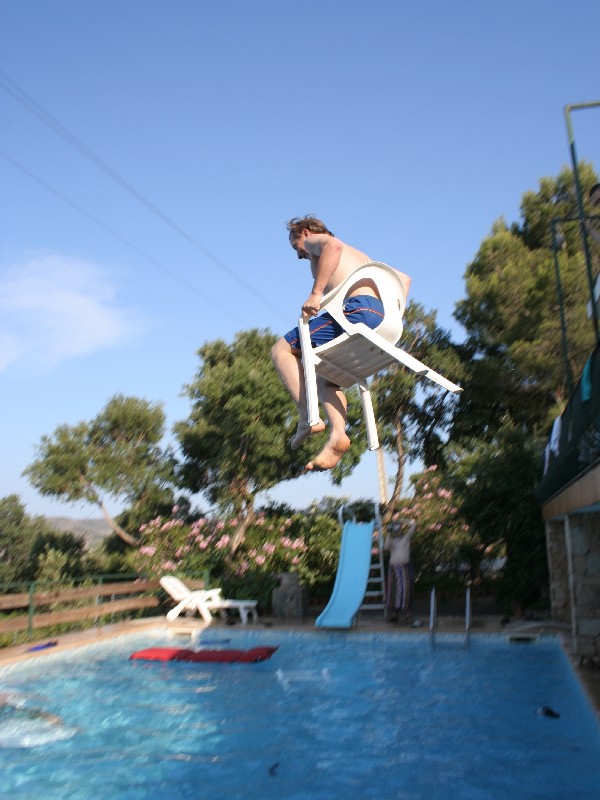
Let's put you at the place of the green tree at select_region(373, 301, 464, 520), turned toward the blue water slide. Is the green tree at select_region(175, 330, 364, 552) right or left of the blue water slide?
right

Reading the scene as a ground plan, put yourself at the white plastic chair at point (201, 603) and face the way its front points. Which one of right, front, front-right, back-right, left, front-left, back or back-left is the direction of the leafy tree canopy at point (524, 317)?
front

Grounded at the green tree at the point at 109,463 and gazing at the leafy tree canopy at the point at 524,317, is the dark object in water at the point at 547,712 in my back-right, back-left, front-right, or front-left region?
front-right

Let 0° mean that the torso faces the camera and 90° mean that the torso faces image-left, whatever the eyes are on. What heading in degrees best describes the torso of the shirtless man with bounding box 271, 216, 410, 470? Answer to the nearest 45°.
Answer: approximately 90°

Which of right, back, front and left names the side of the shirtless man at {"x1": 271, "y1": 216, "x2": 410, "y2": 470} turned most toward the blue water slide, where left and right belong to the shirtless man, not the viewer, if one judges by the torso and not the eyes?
right

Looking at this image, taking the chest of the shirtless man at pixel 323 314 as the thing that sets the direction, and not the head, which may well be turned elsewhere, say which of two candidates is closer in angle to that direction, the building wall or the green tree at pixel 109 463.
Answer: the green tree

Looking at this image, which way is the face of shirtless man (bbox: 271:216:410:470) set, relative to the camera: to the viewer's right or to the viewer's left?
to the viewer's left

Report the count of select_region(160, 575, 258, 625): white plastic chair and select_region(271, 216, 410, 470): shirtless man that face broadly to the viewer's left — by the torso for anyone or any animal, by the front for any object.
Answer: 1

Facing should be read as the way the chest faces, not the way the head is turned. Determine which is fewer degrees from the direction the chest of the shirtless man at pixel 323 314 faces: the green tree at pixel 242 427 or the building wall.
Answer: the green tree

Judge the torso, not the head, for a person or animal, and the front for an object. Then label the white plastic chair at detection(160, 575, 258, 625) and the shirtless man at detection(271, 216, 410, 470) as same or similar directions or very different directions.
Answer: very different directions

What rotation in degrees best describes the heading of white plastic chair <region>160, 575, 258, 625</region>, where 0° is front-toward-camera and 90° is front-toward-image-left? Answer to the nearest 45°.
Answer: approximately 270°

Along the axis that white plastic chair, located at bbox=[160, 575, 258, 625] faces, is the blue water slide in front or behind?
in front
